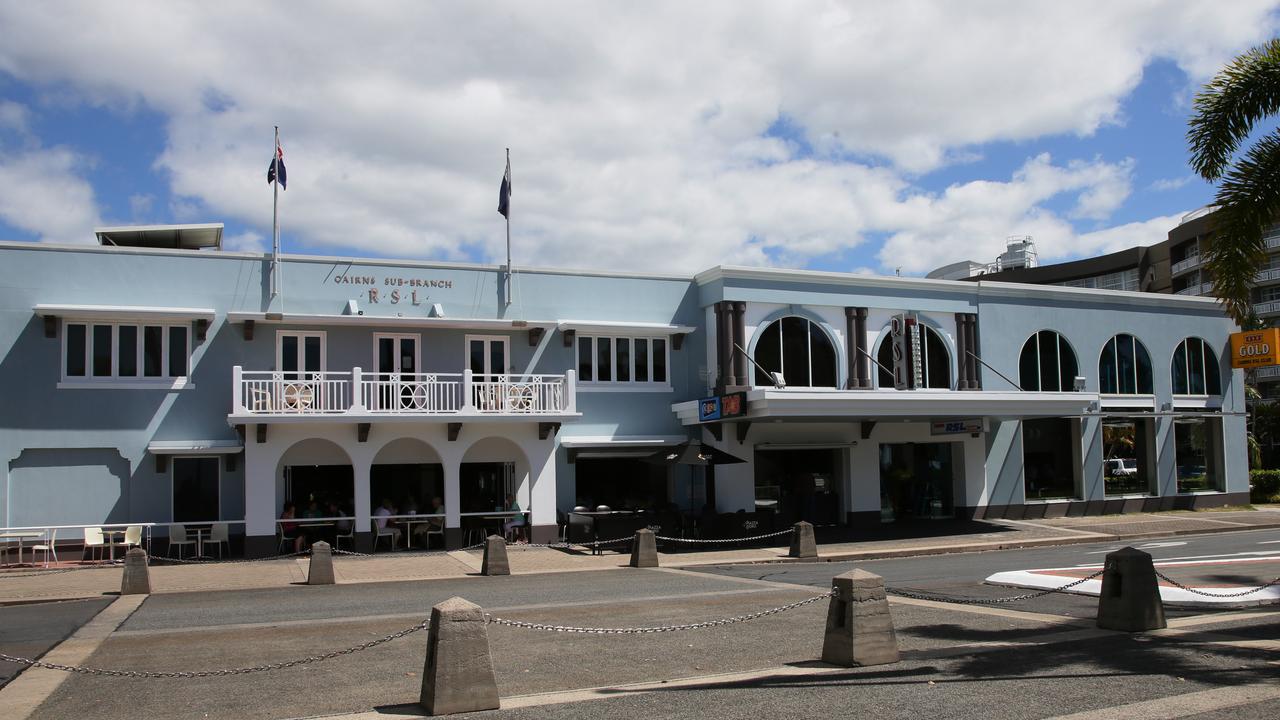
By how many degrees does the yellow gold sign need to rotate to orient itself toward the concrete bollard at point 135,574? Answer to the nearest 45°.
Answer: approximately 45° to its right

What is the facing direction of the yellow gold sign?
toward the camera

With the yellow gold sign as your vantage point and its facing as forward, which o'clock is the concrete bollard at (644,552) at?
The concrete bollard is roughly at 1 o'clock from the yellow gold sign.

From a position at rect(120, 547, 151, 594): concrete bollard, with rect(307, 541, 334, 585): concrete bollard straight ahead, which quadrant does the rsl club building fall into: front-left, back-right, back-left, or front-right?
front-left

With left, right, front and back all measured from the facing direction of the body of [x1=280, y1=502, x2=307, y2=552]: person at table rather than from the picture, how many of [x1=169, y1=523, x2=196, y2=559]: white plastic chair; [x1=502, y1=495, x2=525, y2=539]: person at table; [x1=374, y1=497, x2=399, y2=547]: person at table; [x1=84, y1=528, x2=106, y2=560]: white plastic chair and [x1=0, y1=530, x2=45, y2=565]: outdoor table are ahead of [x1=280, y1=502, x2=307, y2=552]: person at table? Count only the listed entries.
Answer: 2

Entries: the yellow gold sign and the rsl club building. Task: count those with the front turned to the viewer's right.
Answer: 0

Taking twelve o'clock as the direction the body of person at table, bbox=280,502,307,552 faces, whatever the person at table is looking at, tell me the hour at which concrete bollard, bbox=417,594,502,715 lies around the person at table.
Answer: The concrete bollard is roughly at 3 o'clock from the person at table.

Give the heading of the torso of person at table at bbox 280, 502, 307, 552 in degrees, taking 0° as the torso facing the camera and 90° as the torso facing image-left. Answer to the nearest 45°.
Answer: approximately 270°

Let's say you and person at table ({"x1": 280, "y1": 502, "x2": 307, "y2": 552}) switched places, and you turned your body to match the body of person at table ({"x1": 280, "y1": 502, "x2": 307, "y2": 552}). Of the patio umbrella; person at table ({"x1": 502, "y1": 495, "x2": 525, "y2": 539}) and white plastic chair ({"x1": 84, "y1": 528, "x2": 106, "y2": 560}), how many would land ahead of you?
2

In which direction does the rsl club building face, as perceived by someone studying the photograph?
facing the viewer

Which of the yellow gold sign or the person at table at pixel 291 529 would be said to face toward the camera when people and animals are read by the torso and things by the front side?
the yellow gold sign

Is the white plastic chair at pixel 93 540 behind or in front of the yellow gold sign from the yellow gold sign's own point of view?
in front

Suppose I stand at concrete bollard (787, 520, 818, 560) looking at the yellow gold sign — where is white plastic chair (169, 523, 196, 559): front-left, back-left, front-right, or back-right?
back-left

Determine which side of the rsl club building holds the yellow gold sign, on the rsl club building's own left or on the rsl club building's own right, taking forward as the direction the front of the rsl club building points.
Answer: on the rsl club building's own left

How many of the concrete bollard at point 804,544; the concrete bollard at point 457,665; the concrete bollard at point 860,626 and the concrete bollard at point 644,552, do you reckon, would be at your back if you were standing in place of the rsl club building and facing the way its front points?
0

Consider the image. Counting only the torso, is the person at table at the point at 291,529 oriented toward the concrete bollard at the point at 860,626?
no

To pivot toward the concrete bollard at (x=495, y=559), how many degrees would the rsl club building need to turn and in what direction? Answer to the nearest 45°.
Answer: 0° — it already faces it
